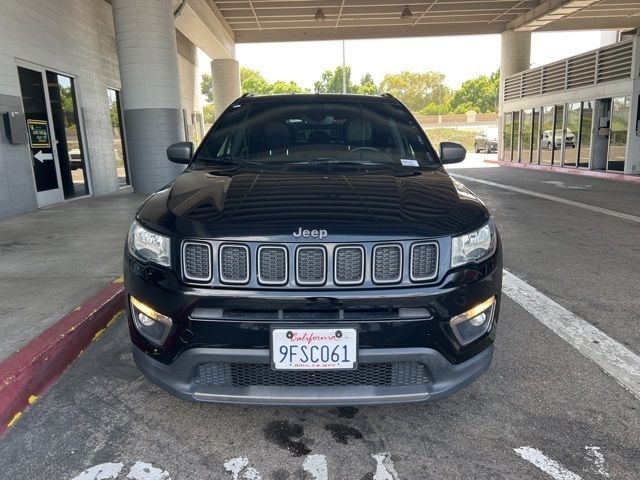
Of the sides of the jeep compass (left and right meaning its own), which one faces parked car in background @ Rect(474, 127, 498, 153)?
back

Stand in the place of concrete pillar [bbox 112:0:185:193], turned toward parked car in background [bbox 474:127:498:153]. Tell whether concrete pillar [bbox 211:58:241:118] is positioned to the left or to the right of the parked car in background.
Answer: left

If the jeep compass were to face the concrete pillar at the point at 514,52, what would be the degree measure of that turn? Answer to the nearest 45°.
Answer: approximately 135° to its left

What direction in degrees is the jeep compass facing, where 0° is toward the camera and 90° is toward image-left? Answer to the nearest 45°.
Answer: approximately 0°

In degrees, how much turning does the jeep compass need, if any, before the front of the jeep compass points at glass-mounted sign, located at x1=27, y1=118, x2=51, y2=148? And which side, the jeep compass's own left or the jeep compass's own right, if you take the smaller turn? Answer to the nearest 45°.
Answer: approximately 135° to the jeep compass's own right

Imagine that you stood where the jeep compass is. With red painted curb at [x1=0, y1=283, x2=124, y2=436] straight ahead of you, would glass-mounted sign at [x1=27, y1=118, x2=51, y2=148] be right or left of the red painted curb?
right

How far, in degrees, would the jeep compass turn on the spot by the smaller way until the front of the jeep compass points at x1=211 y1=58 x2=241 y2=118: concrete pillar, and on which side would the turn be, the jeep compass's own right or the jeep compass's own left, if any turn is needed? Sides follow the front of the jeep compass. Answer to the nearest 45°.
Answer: approximately 180°

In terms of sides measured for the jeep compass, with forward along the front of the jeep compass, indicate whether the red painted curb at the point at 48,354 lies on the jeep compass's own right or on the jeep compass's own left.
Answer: on the jeep compass's own right
